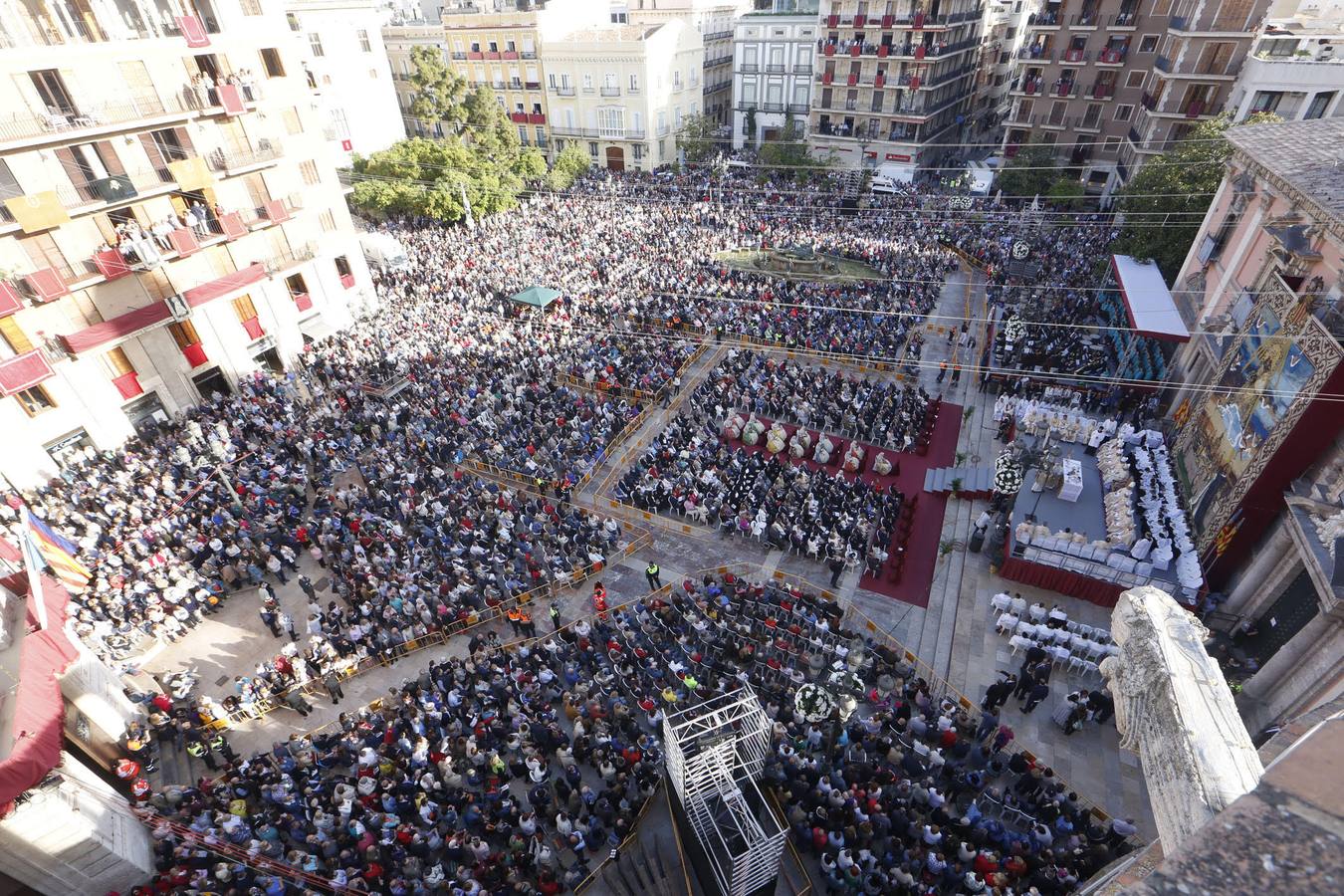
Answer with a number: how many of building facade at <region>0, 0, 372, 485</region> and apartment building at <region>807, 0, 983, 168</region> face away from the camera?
0

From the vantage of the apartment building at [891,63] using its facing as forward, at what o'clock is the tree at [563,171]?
The tree is roughly at 2 o'clock from the apartment building.

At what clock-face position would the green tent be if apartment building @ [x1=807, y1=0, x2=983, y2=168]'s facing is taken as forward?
The green tent is roughly at 1 o'clock from the apartment building.

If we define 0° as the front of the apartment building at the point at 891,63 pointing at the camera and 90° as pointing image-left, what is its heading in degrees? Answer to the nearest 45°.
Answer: approximately 0°

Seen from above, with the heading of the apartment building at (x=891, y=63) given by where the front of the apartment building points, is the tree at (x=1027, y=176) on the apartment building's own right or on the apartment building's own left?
on the apartment building's own left

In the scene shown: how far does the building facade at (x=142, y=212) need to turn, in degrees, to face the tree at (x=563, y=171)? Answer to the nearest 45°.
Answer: approximately 90° to its left

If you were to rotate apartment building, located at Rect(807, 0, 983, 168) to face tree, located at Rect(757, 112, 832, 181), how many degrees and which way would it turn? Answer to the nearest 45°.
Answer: approximately 45° to its right

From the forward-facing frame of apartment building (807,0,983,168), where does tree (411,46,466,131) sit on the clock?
The tree is roughly at 2 o'clock from the apartment building.

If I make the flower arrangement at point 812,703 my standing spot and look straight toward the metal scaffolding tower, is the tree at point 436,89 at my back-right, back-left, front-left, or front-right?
back-right

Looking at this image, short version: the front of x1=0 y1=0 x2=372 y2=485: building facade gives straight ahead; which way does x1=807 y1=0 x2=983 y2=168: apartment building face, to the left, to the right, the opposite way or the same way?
to the right

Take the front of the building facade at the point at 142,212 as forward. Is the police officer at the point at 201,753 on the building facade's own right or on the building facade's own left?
on the building facade's own right

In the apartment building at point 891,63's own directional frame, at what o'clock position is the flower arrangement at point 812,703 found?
The flower arrangement is roughly at 12 o'clock from the apartment building.

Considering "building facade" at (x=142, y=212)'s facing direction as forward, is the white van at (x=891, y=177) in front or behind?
in front

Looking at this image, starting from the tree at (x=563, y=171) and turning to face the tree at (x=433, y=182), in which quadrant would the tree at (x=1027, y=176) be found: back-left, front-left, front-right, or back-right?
back-left

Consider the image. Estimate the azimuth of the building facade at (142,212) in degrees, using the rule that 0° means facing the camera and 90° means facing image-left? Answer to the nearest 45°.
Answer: approximately 315°
